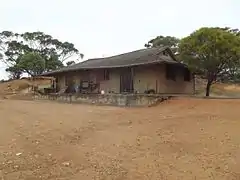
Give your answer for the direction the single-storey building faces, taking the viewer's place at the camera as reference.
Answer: facing the viewer and to the left of the viewer

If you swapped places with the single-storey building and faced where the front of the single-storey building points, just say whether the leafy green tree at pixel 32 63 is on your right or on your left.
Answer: on your right

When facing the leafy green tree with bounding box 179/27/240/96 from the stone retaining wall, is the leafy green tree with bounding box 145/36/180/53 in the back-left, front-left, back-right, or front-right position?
front-left

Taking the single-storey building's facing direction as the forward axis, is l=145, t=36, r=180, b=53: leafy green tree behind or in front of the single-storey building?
behind

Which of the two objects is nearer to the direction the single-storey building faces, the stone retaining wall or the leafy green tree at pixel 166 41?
the stone retaining wall

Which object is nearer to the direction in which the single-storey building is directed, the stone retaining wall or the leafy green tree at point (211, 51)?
the stone retaining wall

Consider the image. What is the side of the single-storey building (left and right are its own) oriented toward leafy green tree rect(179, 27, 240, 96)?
left

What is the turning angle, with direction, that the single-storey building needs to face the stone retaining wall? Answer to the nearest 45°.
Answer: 0° — it already faces it

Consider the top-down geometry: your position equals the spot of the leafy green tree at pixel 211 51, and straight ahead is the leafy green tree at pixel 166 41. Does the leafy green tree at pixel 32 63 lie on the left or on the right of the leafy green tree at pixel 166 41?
left
